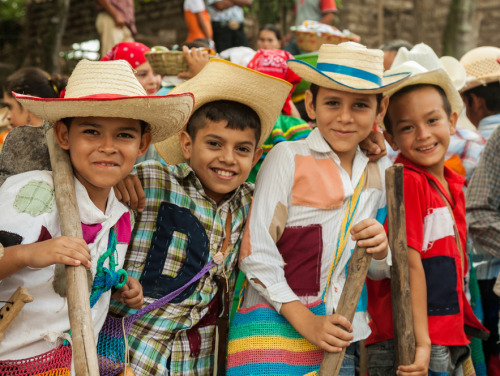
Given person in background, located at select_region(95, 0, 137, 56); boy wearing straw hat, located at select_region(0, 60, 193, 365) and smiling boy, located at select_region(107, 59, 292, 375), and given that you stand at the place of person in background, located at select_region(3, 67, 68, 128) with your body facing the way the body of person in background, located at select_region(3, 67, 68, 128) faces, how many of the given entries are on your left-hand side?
2

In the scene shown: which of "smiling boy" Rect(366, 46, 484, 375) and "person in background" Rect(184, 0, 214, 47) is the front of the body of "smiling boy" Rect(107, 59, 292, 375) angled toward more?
the smiling boy

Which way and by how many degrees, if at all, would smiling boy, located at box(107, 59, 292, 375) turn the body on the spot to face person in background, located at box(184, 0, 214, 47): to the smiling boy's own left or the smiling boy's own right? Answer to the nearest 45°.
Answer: approximately 135° to the smiling boy's own left

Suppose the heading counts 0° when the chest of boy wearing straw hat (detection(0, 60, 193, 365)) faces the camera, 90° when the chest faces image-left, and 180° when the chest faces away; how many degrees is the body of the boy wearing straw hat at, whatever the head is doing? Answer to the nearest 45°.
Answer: approximately 315°

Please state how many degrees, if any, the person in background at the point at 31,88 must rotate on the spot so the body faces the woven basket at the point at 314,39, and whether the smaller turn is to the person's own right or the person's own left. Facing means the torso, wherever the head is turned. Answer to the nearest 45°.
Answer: approximately 180°

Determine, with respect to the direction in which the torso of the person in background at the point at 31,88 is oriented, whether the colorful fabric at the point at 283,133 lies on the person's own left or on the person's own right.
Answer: on the person's own left
